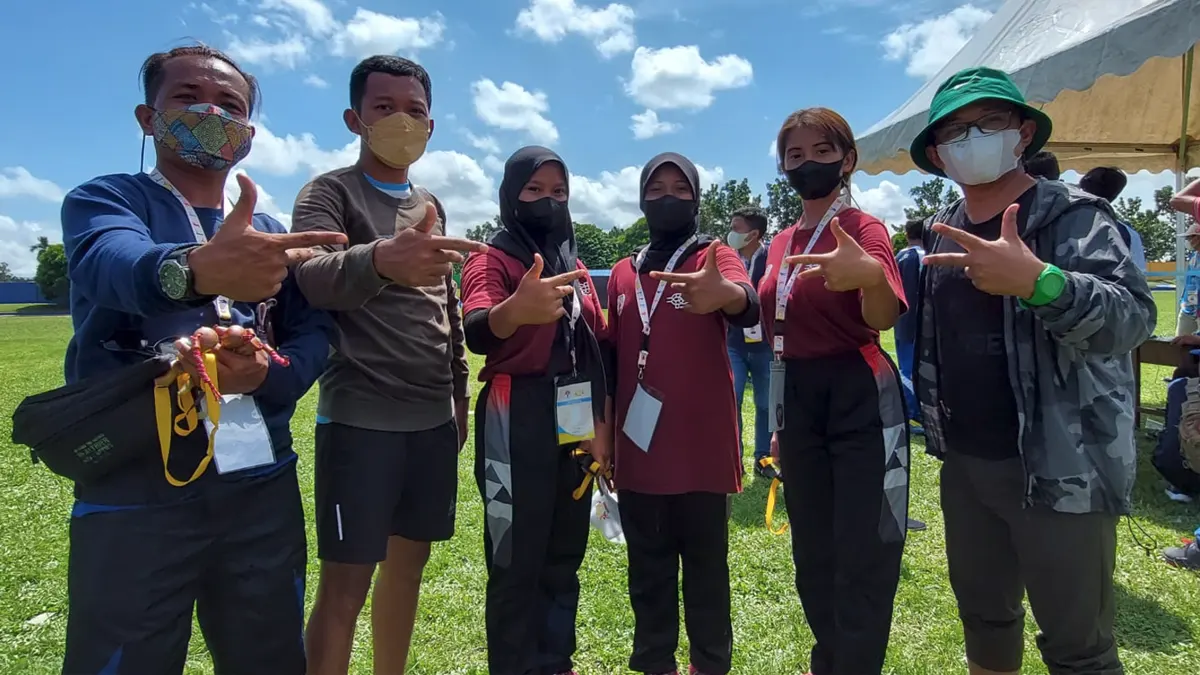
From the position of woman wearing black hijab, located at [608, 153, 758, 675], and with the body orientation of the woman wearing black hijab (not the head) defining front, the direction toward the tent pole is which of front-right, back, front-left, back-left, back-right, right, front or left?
back-left

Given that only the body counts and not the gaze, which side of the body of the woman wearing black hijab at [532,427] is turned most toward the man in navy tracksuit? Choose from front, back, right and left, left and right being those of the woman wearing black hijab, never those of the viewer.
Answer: right

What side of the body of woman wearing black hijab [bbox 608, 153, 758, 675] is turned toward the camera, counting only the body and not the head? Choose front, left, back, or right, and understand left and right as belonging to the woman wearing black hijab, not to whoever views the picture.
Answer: front

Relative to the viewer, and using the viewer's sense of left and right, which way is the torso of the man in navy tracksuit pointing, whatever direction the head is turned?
facing the viewer and to the right of the viewer

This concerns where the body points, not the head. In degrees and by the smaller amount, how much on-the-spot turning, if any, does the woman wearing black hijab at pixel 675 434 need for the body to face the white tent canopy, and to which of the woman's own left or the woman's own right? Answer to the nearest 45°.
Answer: approximately 135° to the woman's own left

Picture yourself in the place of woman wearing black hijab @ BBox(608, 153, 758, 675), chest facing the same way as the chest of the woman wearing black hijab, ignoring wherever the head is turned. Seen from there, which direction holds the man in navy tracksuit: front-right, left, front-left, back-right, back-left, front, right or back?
front-right

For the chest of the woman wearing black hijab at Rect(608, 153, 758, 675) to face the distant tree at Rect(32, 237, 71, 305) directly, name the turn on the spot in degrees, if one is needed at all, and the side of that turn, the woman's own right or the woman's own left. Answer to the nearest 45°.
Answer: approximately 135° to the woman's own right

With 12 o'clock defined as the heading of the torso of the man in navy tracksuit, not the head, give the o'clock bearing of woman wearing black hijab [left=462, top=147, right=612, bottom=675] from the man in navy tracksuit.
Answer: The woman wearing black hijab is roughly at 10 o'clock from the man in navy tracksuit.
